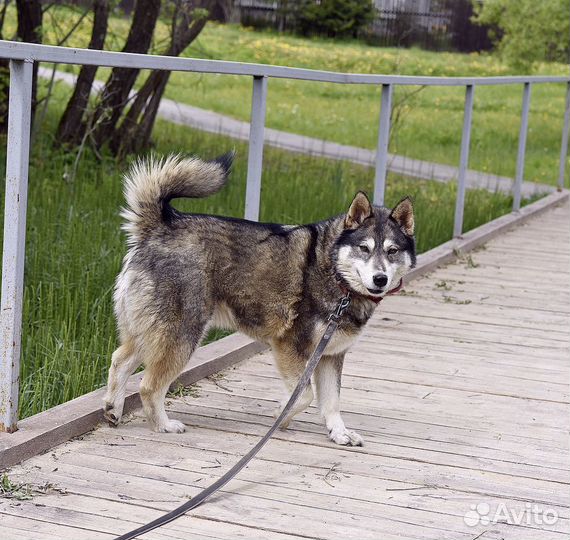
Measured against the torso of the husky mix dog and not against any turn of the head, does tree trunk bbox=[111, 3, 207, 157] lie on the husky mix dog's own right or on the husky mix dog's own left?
on the husky mix dog's own left

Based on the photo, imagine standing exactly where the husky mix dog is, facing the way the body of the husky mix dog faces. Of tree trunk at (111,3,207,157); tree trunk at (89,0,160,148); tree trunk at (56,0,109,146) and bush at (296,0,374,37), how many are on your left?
4

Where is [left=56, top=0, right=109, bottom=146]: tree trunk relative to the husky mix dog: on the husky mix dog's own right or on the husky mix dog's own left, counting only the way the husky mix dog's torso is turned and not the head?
on the husky mix dog's own left

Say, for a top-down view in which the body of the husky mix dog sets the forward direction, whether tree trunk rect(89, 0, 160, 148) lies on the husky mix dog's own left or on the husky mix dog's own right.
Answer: on the husky mix dog's own left

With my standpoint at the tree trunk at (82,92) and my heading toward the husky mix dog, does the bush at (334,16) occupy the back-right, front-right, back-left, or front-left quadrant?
back-left

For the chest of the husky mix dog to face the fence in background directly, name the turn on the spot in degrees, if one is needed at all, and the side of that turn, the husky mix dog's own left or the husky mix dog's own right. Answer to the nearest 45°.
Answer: approximately 90° to the husky mix dog's own left

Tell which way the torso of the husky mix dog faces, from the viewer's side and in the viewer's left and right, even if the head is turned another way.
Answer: facing to the right of the viewer

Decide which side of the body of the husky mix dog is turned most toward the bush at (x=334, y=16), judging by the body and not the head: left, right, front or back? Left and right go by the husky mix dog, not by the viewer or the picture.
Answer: left

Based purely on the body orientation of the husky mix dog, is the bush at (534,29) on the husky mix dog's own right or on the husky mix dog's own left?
on the husky mix dog's own left
